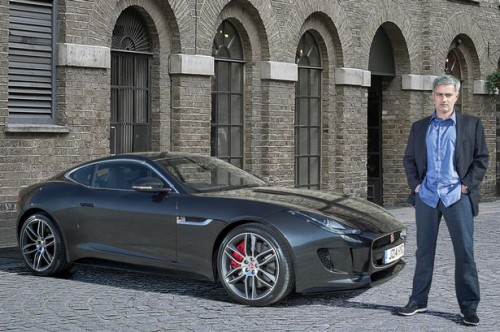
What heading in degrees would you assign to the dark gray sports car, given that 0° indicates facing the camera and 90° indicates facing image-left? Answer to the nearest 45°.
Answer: approximately 315°

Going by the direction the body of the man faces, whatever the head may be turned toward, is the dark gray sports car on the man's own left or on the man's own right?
on the man's own right

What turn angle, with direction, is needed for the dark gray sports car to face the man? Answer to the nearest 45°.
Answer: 0° — it already faces them

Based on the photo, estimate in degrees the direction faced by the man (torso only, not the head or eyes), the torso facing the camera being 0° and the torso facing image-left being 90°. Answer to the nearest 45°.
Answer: approximately 0°
